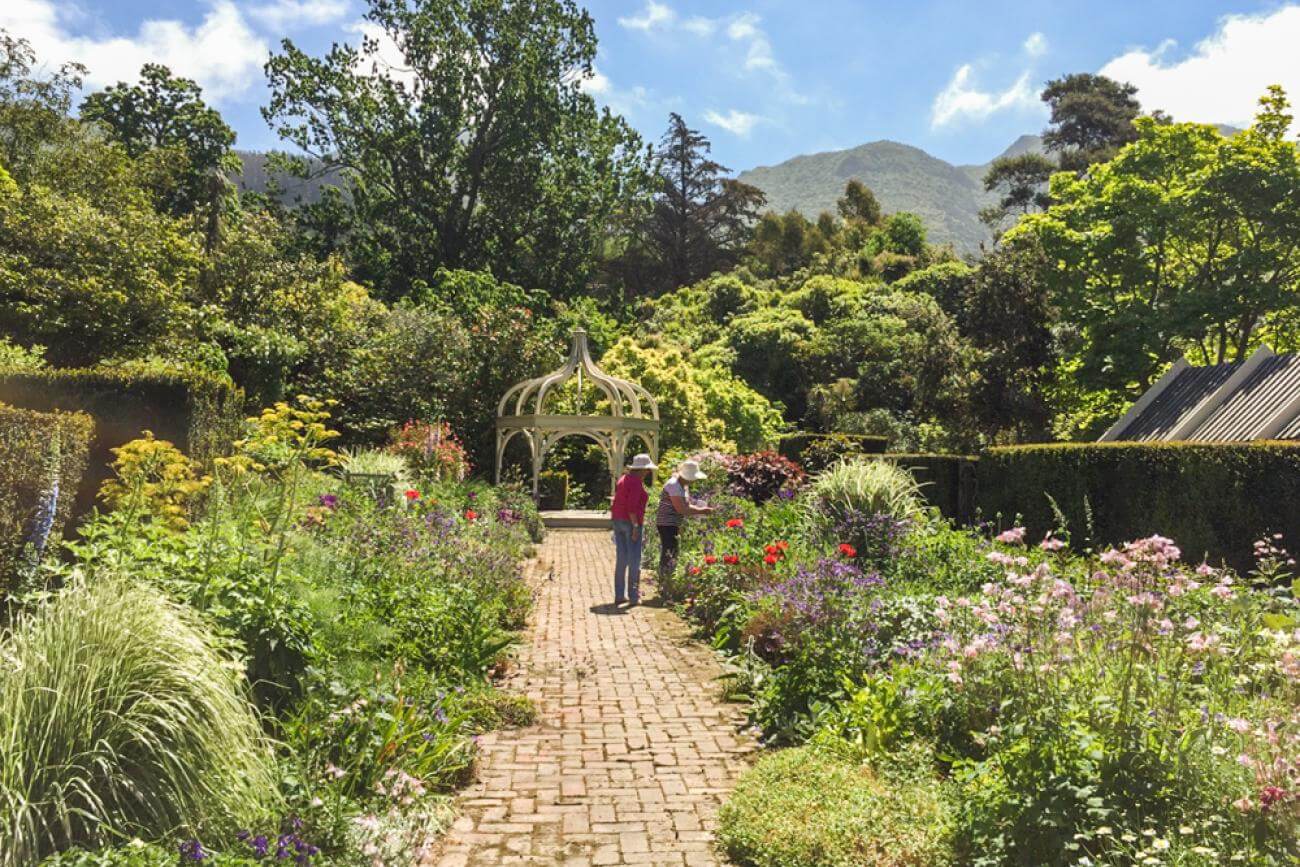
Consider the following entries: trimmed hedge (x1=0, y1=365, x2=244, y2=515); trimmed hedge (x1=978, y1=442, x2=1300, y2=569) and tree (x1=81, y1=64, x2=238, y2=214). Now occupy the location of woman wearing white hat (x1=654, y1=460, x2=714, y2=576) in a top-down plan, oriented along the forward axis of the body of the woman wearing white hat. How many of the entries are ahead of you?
1

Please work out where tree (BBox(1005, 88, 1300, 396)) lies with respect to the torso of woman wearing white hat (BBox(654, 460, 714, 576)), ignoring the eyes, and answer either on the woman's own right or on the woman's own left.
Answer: on the woman's own left

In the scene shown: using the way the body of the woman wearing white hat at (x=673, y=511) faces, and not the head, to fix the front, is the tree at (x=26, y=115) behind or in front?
behind

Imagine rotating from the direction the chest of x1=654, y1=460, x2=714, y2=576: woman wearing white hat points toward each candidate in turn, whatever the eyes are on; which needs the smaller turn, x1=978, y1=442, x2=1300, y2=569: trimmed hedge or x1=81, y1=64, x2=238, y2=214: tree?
the trimmed hedge

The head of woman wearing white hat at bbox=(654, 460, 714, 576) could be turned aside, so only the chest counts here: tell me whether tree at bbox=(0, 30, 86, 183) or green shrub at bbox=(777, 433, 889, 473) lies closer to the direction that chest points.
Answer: the green shrub

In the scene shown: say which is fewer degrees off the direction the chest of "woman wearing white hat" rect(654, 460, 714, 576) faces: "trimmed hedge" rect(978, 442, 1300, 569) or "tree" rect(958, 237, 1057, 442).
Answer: the trimmed hedge

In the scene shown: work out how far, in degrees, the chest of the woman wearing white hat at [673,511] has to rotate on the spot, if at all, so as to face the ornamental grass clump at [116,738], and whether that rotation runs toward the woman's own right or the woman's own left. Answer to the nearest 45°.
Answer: approximately 90° to the woman's own right

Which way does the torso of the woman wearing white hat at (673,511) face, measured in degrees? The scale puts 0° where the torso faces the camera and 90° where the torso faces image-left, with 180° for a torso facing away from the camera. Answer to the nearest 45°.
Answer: approximately 270°

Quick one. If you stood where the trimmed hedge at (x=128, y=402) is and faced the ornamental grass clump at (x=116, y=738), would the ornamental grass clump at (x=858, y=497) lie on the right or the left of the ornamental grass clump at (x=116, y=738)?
left
